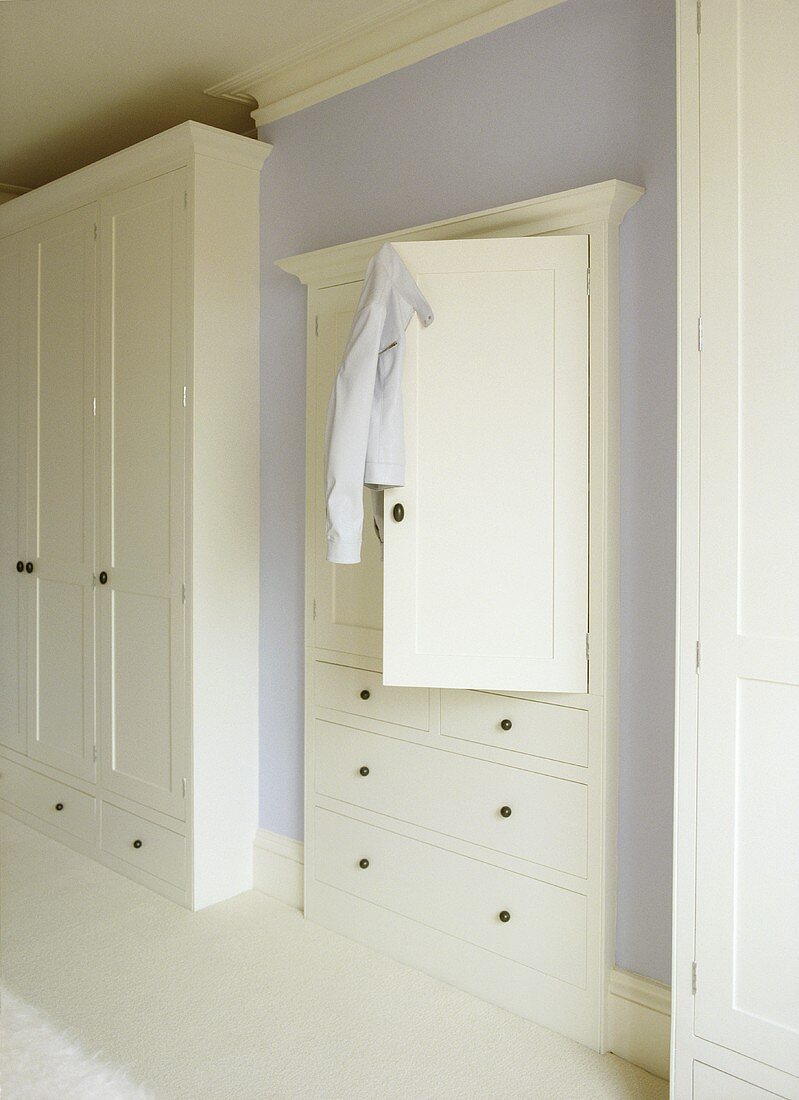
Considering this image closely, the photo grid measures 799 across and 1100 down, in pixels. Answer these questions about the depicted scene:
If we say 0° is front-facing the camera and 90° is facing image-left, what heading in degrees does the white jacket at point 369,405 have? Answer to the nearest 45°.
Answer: approximately 315°

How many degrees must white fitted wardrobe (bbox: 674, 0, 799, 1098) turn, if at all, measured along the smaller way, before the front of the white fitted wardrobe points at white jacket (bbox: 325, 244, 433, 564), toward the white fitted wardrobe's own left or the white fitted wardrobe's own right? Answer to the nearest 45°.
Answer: approximately 45° to the white fitted wardrobe's own right

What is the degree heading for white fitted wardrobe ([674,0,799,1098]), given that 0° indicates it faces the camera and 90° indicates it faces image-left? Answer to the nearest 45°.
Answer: approximately 45°

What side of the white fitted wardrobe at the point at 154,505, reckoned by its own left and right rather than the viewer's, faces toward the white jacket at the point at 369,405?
left
